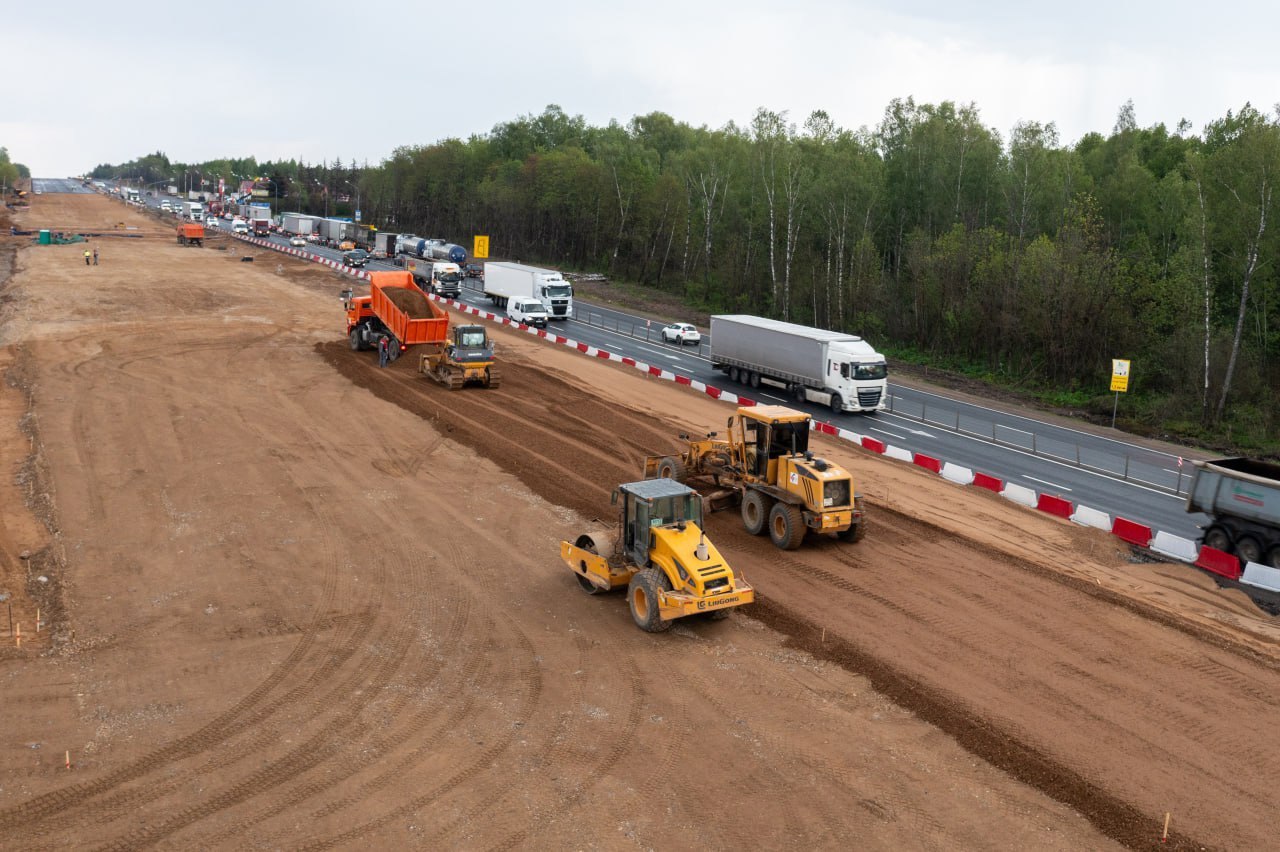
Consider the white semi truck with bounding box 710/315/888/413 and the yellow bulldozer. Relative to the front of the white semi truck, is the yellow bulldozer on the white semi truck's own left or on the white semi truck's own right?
on the white semi truck's own right

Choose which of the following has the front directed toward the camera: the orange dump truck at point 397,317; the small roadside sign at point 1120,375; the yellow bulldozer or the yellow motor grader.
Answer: the small roadside sign

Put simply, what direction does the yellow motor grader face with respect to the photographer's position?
facing away from the viewer and to the left of the viewer

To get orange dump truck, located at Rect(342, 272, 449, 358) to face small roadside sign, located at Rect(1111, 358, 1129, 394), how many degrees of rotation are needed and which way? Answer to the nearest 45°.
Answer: approximately 135° to its right

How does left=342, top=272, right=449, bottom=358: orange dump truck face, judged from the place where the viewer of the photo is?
facing away from the viewer and to the left of the viewer

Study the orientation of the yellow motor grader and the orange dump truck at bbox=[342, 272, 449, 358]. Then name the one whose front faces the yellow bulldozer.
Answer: the yellow motor grader

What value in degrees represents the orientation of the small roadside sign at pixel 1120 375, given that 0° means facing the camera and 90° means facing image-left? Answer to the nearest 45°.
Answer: approximately 0°

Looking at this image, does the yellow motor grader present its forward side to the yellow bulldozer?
yes

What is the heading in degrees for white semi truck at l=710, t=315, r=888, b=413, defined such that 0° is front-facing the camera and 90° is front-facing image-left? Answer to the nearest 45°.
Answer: approximately 315°

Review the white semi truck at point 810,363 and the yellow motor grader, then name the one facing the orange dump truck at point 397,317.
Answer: the yellow motor grader
